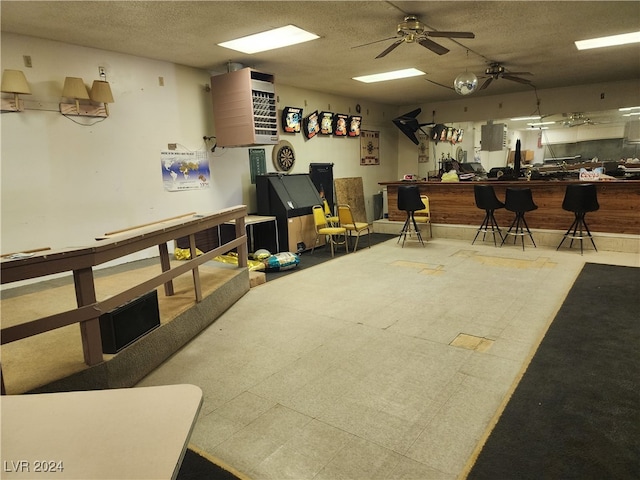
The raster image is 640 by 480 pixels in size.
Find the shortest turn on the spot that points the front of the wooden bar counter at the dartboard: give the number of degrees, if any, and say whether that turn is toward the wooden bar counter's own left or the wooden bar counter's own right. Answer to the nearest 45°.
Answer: approximately 90° to the wooden bar counter's own right

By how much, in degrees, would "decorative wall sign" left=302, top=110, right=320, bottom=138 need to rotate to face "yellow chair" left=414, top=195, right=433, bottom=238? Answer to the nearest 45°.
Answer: approximately 45° to its left

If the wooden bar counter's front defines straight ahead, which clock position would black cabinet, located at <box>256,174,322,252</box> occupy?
The black cabinet is roughly at 2 o'clock from the wooden bar counter.

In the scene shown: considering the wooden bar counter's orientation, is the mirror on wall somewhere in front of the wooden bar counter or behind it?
behind

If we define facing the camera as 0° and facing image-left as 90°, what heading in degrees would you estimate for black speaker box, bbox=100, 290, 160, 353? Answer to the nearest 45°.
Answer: approximately 315°

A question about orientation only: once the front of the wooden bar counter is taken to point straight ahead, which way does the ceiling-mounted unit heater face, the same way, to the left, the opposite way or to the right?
to the left

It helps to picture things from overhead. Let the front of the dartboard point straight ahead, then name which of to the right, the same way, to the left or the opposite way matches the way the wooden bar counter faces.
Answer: to the right

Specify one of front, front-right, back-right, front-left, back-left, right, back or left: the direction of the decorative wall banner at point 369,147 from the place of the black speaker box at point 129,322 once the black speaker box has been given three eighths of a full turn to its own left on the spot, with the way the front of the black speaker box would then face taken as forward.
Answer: front-right

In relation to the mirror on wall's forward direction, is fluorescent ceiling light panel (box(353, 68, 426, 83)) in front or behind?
in front

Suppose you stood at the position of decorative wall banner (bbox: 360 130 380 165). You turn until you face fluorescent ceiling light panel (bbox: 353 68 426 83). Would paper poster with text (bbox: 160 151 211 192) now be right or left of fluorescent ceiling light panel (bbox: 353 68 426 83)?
right
